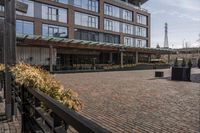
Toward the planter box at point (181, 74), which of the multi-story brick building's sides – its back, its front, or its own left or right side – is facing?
front

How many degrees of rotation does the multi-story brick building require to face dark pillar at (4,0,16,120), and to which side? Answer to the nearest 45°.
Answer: approximately 45° to its right

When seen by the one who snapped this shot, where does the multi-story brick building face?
facing the viewer and to the right of the viewer

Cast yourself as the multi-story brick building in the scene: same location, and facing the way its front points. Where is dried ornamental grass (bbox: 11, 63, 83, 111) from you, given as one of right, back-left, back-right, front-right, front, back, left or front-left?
front-right

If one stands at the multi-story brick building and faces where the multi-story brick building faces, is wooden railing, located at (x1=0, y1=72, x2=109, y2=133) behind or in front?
in front
